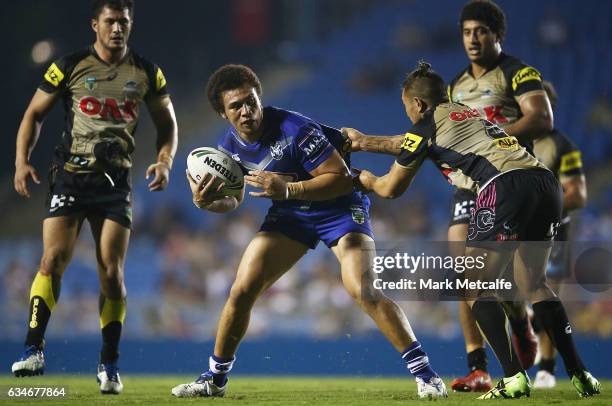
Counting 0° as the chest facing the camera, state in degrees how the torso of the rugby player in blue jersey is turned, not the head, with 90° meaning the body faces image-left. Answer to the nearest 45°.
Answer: approximately 45°
